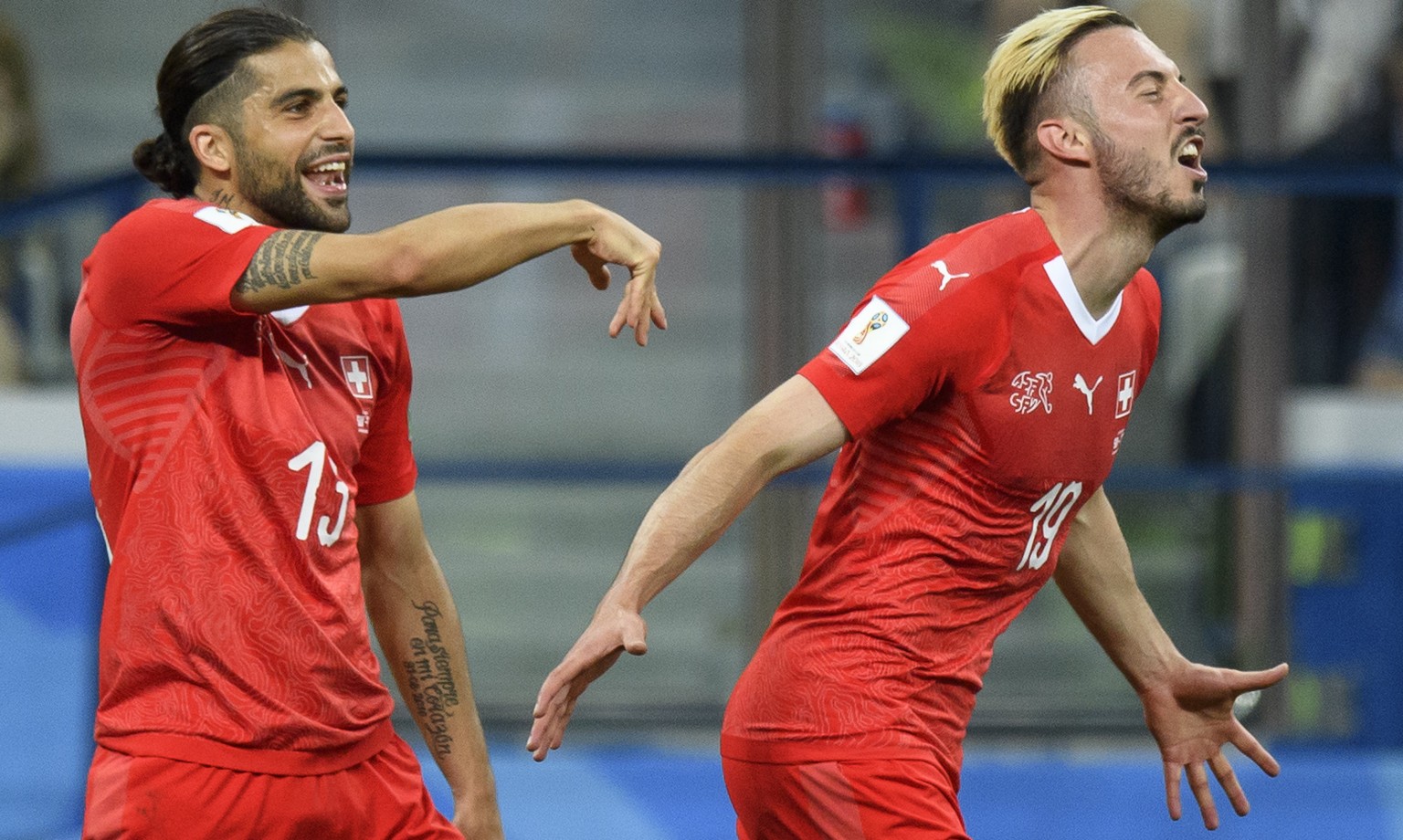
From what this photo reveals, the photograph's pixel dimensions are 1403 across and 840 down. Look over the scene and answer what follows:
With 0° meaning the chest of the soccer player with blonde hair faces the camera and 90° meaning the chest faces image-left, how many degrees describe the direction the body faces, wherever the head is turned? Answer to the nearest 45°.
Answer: approximately 315°

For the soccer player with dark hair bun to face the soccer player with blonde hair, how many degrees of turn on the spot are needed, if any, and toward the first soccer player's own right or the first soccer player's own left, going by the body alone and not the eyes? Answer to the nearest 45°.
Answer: approximately 45° to the first soccer player's own left

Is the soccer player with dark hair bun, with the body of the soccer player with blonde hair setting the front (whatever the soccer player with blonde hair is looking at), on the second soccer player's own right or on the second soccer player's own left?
on the second soccer player's own right

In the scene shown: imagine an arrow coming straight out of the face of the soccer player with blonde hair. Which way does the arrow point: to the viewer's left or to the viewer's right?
to the viewer's right

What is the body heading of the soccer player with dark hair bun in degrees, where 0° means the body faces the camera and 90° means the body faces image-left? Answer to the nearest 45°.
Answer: approximately 315°

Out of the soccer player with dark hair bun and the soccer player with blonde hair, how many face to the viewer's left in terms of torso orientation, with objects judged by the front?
0
